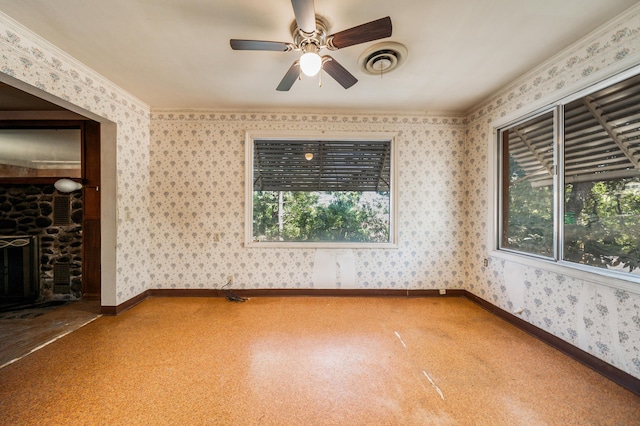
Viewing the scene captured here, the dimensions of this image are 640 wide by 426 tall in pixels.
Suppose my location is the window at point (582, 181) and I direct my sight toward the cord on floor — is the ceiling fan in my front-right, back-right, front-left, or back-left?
front-left

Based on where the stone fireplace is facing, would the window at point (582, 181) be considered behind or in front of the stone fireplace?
in front

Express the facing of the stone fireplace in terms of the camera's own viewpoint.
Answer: facing the viewer

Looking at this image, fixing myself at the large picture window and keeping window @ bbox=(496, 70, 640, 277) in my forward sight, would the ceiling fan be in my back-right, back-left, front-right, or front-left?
front-right

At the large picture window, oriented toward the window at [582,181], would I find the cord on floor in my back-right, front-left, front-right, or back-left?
back-right

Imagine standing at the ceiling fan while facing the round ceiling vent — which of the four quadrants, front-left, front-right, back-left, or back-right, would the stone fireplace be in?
back-left

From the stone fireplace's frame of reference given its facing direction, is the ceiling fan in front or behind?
in front

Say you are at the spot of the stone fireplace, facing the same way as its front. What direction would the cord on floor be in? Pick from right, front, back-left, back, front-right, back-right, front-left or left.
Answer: front-left

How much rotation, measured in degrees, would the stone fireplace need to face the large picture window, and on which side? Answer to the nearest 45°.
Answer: approximately 45° to its left
